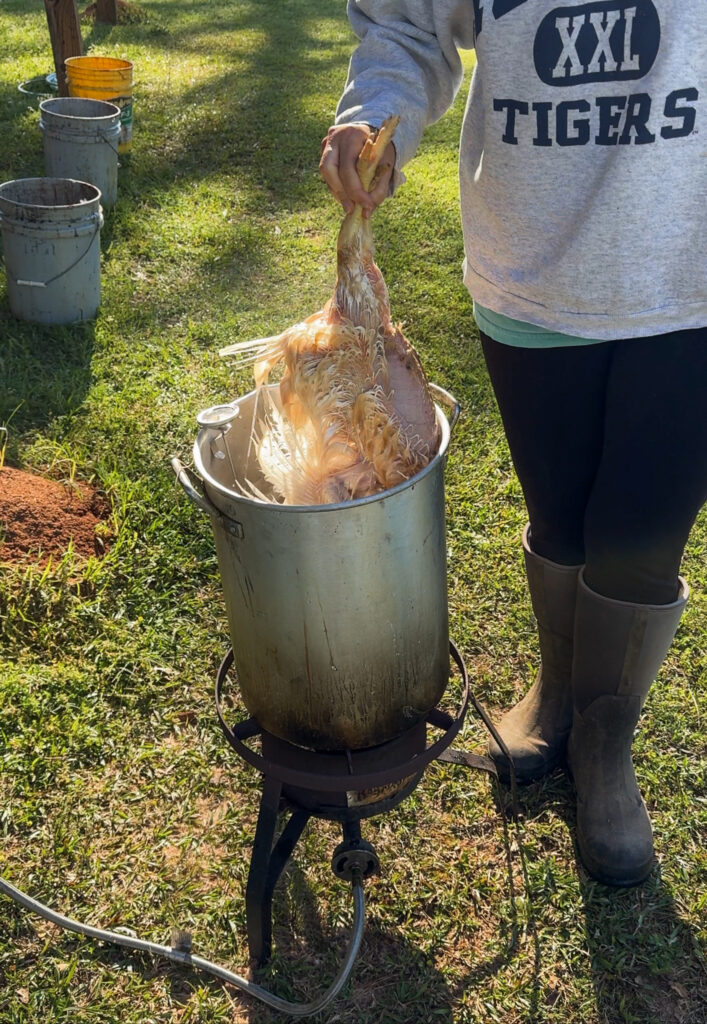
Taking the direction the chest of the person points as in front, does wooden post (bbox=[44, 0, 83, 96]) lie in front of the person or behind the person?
behind

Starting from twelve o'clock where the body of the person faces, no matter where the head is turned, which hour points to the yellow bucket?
The yellow bucket is roughly at 5 o'clock from the person.

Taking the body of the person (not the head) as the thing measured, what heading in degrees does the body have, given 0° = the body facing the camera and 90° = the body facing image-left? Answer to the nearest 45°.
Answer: approximately 0°

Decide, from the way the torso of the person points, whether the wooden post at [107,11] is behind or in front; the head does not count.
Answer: behind

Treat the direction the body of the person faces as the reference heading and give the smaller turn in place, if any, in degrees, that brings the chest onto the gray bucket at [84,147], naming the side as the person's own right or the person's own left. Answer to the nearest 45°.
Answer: approximately 135° to the person's own right
